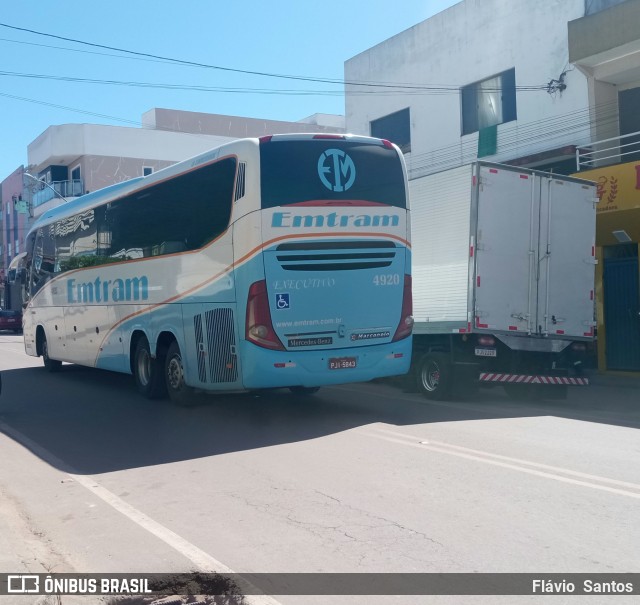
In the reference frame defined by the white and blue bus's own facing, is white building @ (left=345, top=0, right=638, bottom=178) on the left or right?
on its right

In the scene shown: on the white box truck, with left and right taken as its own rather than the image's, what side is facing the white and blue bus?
left

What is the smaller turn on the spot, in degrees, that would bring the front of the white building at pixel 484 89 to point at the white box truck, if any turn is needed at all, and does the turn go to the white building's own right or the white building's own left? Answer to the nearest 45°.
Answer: approximately 45° to the white building's own left

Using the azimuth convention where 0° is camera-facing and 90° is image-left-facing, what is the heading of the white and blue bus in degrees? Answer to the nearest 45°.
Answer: approximately 135°

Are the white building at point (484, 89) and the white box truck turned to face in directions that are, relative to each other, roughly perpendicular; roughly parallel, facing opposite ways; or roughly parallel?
roughly perpendicular

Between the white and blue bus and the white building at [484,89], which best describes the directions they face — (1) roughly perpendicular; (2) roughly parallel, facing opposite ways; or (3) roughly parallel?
roughly perpendicular

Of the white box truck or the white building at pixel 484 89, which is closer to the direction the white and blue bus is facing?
the white building

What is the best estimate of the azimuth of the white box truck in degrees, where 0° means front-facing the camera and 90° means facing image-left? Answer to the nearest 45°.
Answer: approximately 135°

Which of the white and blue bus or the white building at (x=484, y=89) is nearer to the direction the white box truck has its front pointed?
the white building
